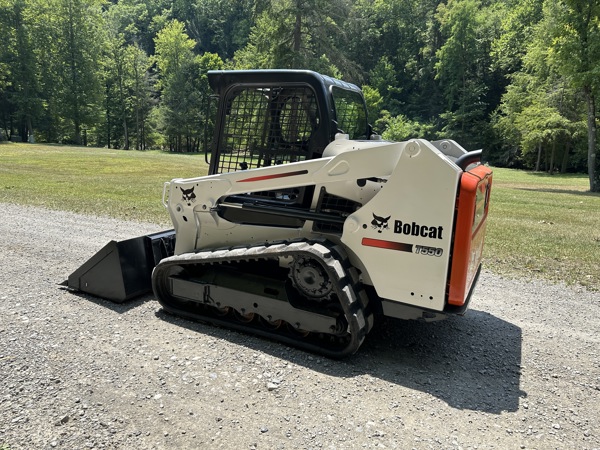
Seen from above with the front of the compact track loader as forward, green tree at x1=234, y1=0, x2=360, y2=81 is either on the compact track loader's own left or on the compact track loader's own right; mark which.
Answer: on the compact track loader's own right

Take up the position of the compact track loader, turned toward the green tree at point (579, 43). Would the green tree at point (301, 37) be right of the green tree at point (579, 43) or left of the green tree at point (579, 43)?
left

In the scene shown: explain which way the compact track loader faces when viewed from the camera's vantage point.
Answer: facing away from the viewer and to the left of the viewer

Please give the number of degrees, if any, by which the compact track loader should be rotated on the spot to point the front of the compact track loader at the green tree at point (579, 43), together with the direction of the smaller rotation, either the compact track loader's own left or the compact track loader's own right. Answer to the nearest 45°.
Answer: approximately 90° to the compact track loader's own right
